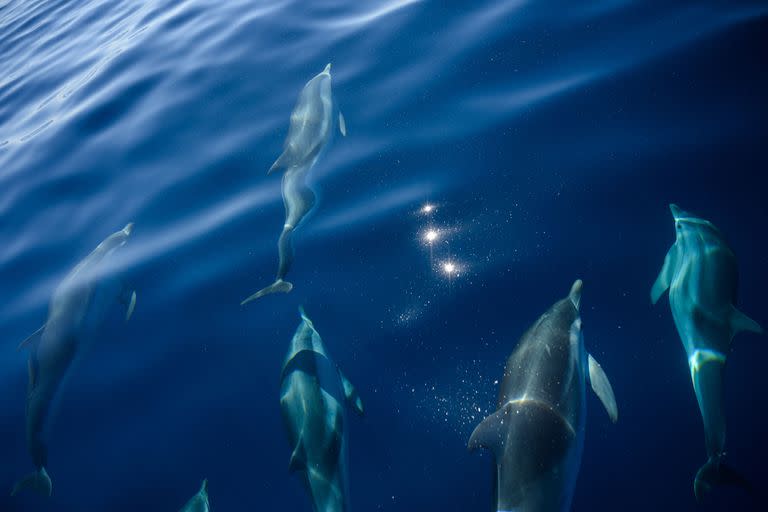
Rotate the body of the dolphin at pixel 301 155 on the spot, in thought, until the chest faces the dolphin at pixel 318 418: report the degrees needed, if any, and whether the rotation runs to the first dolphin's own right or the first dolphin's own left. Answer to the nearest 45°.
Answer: approximately 180°

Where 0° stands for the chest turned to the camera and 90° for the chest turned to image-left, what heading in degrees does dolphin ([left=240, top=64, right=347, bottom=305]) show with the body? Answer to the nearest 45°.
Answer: approximately 180°

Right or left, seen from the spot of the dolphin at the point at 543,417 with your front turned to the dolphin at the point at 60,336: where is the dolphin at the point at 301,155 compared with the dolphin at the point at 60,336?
right

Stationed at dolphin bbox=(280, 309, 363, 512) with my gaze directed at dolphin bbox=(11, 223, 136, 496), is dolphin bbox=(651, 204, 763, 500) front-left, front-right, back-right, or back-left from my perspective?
back-right

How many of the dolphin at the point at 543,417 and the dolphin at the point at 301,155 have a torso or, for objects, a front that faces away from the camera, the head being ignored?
2

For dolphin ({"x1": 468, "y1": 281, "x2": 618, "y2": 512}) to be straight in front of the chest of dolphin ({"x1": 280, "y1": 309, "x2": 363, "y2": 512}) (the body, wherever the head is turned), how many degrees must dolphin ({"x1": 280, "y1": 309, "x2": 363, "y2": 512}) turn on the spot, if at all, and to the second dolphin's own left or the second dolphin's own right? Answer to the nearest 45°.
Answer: approximately 135° to the second dolphin's own right

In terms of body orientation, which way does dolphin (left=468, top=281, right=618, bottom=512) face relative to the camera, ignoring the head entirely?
away from the camera

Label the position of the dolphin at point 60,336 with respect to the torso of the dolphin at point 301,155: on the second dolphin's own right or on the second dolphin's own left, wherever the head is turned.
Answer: on the second dolphin's own left

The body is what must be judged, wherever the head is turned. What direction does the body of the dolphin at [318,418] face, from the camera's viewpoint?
away from the camera

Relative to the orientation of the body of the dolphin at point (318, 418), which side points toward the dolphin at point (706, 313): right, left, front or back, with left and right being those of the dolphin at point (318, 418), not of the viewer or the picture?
right

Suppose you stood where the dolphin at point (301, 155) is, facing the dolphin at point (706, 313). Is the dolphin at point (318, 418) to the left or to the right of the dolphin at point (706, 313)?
right
